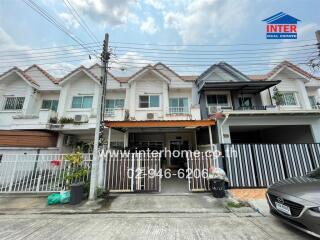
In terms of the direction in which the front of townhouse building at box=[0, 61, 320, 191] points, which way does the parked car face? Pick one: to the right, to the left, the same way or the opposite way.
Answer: to the right

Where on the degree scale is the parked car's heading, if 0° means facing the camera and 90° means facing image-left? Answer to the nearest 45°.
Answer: approximately 45°

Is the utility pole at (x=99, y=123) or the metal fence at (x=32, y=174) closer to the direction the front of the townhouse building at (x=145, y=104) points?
the utility pole

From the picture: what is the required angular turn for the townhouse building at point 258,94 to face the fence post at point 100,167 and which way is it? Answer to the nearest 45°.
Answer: approximately 45° to its right

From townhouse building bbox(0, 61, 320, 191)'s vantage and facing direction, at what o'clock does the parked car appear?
The parked car is roughly at 11 o'clock from the townhouse building.

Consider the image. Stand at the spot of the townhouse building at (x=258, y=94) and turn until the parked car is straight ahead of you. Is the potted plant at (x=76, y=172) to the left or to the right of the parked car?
right

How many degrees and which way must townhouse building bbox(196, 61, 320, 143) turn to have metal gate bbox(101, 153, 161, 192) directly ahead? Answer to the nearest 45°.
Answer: approximately 45° to its right

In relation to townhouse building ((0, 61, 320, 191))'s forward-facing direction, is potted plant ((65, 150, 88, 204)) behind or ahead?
ahead

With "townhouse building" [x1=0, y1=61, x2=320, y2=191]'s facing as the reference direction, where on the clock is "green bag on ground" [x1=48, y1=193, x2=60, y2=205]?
The green bag on ground is roughly at 1 o'clock from the townhouse building.

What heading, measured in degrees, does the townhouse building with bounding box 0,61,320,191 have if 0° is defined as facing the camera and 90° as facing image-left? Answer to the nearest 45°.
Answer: approximately 0°

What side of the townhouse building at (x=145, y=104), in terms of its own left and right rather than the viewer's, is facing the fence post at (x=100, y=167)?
front

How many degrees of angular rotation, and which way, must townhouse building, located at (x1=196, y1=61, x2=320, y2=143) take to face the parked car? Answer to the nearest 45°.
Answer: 0° — it already faces it
